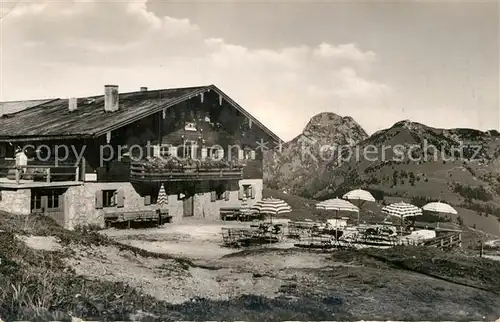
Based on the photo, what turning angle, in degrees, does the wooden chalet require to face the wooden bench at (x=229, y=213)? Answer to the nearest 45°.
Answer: approximately 45° to its left

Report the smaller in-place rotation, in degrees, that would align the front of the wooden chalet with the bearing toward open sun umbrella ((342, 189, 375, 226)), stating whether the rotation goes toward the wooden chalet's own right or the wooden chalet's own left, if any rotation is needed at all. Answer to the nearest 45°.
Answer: approximately 45° to the wooden chalet's own left

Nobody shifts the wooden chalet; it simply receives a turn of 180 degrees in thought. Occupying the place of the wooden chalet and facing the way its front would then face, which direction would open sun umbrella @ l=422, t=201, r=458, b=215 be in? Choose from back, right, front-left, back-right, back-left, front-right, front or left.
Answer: back-right

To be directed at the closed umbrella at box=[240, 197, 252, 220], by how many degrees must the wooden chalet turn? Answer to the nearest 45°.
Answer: approximately 45° to its left

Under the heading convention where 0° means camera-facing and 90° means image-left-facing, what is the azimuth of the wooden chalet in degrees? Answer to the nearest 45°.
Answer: approximately 315°

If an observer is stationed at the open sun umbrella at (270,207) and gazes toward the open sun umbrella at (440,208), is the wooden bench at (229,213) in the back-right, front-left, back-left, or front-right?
back-left

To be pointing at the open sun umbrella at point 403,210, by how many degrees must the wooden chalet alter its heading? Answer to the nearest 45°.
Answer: approximately 45° to its left

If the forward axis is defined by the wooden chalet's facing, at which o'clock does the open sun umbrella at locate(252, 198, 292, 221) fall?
The open sun umbrella is roughly at 11 o'clock from the wooden chalet.
